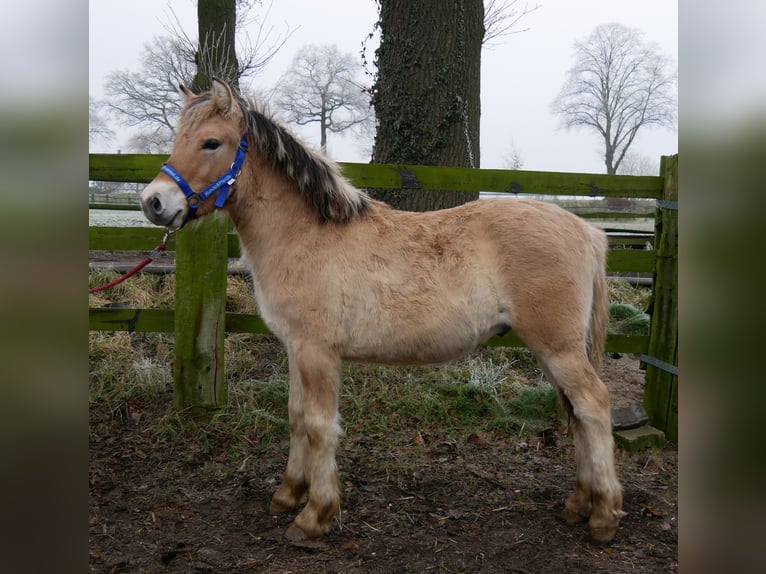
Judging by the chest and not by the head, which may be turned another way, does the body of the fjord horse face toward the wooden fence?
no

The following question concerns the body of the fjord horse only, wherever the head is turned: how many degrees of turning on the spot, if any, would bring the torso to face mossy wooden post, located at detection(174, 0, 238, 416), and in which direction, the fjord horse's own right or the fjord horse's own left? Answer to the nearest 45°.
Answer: approximately 45° to the fjord horse's own right

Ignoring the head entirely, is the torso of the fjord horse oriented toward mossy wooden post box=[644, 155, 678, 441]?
no

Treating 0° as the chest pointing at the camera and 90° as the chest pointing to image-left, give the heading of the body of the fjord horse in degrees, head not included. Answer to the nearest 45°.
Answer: approximately 90°
